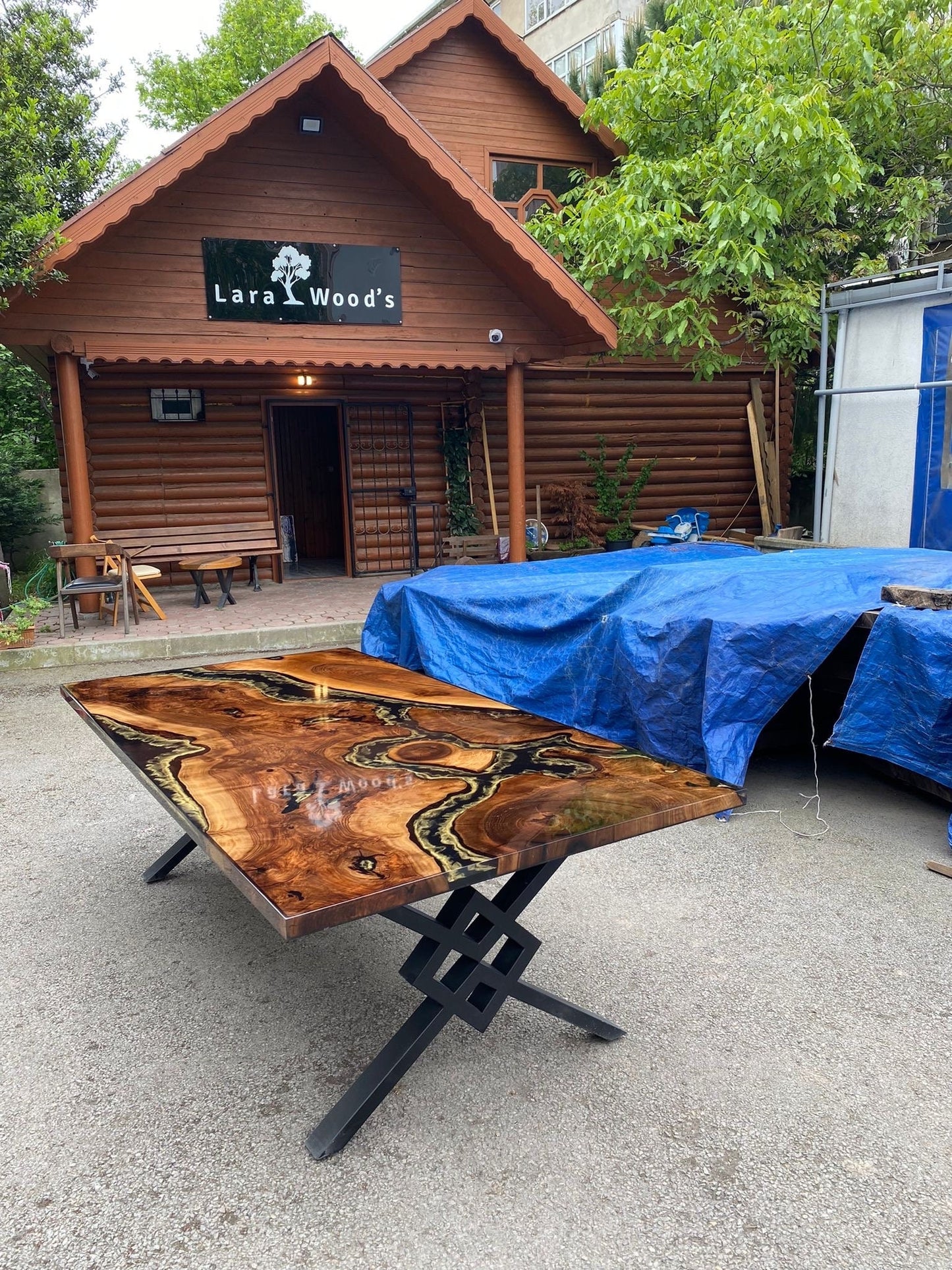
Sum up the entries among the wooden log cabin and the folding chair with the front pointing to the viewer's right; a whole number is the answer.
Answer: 1

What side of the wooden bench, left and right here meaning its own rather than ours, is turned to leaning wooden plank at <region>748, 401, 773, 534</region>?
left

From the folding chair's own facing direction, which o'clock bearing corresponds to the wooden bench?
The wooden bench is roughly at 10 o'clock from the folding chair.

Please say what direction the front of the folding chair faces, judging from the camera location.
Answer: facing to the right of the viewer

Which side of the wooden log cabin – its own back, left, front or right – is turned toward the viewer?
front

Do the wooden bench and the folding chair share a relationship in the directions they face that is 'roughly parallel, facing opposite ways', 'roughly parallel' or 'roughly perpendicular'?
roughly perpendicular

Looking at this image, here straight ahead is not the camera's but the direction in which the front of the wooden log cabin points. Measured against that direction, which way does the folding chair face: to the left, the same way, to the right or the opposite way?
to the left

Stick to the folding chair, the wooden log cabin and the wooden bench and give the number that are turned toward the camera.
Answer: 2

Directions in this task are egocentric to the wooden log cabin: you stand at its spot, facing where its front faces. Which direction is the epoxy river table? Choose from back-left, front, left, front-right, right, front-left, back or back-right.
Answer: front

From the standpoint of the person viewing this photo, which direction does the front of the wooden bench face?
facing the viewer

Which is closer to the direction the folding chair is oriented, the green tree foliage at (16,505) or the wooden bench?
the wooden bench

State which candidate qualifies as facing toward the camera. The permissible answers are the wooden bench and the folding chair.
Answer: the wooden bench

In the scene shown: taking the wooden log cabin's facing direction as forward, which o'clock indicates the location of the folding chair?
The folding chair is roughly at 2 o'clock from the wooden log cabin.

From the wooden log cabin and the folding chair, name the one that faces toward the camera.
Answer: the wooden log cabin

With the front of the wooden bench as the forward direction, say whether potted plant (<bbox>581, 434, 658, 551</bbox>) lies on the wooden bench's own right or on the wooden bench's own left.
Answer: on the wooden bench's own left

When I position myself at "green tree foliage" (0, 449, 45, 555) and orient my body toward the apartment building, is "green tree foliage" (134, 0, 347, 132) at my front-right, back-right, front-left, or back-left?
front-left

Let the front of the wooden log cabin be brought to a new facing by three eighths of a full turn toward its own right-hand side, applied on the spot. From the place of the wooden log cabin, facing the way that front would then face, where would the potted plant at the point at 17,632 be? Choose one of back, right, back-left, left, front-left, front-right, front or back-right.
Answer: left
